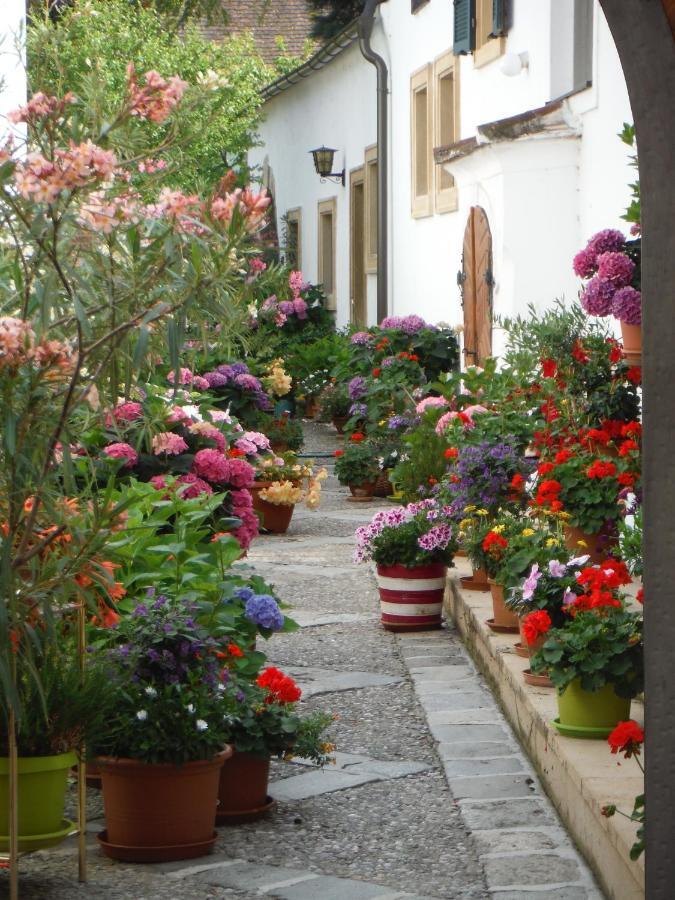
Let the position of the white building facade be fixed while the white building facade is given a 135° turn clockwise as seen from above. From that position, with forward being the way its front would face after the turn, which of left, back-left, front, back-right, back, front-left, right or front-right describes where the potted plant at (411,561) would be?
back

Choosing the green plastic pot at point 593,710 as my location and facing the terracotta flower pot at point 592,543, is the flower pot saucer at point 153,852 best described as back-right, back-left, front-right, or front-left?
back-left

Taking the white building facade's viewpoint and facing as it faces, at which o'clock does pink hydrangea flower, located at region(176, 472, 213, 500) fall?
The pink hydrangea flower is roughly at 11 o'clock from the white building facade.

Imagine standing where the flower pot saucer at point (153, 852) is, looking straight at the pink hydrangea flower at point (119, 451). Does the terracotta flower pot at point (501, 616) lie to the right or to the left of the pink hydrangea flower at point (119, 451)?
right

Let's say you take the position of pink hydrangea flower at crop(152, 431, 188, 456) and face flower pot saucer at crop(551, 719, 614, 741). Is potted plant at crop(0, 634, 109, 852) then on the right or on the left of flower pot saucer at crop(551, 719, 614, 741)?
right

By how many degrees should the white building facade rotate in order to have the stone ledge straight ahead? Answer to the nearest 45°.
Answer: approximately 45° to its left

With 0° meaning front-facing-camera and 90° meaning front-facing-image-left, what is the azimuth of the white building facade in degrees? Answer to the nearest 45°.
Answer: approximately 45°

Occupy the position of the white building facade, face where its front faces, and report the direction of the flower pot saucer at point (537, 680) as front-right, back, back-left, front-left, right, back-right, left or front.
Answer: front-left

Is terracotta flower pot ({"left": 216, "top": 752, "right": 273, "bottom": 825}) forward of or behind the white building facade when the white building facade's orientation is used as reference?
forward

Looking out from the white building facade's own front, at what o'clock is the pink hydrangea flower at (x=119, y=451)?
The pink hydrangea flower is roughly at 11 o'clock from the white building facade.

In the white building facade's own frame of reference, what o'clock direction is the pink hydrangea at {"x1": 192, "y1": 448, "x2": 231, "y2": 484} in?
The pink hydrangea is roughly at 11 o'clock from the white building facade.

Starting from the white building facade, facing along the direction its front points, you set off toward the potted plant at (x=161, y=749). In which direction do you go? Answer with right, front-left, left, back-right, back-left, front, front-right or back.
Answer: front-left
